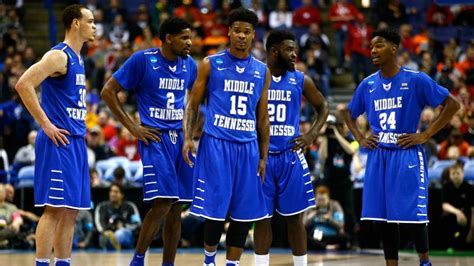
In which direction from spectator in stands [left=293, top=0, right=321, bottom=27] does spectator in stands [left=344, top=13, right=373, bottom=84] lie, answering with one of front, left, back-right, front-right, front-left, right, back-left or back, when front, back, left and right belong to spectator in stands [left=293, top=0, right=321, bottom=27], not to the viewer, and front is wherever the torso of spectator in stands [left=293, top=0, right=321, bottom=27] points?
front-left

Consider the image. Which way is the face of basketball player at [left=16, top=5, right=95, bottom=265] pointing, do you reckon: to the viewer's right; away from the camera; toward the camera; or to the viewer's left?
to the viewer's right

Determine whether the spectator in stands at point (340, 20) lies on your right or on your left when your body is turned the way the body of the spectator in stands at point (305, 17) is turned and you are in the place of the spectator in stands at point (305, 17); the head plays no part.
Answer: on your left

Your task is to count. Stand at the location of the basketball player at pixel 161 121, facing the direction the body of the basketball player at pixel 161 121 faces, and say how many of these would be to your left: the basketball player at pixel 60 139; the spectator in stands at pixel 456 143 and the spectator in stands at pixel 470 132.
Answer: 2

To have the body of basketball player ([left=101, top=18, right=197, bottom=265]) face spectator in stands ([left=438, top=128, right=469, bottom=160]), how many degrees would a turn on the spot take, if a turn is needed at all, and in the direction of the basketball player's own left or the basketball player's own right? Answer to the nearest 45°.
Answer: approximately 90° to the basketball player's own left

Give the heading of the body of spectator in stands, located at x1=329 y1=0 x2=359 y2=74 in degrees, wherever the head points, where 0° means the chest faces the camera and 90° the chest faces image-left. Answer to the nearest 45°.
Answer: approximately 0°

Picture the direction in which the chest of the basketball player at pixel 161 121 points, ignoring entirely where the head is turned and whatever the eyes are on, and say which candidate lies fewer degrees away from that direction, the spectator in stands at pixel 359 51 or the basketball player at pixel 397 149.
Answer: the basketball player

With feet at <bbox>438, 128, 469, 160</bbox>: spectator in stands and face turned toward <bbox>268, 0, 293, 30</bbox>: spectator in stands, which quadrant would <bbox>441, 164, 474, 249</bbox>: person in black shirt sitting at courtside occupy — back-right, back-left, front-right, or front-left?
back-left

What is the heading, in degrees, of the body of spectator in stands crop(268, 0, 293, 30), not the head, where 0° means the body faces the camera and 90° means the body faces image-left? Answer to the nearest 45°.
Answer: approximately 0°

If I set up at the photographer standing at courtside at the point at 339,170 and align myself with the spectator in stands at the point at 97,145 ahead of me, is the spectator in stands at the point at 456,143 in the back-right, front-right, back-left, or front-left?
back-right

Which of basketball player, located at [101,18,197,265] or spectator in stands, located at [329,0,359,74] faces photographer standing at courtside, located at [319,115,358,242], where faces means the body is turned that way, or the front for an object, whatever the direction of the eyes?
spectator in stands, located at [329,0,359,74]
